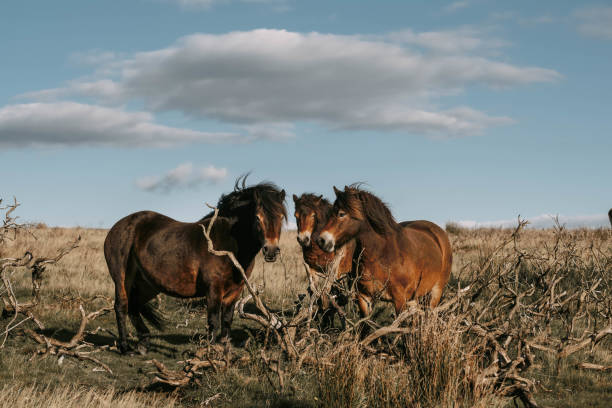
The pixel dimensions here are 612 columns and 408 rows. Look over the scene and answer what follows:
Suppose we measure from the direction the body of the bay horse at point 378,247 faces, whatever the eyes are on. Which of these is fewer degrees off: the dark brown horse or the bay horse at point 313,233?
the dark brown horse

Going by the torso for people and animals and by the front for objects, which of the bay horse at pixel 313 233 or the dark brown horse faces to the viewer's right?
the dark brown horse

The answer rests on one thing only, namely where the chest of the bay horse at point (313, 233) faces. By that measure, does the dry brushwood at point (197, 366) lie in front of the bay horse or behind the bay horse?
in front

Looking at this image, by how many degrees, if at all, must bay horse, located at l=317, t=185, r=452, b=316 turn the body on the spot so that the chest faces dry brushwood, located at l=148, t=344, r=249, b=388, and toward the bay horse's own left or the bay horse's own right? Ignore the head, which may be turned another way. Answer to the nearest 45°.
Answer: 0° — it already faces it

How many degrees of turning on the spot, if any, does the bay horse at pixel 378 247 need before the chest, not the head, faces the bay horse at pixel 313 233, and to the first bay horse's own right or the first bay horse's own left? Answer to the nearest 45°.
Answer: approximately 90° to the first bay horse's own right

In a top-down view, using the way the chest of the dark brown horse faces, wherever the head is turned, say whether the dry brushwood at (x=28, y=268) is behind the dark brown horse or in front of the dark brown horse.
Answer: behind

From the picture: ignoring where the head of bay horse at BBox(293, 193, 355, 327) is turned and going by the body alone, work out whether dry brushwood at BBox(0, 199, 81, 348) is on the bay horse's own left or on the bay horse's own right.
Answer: on the bay horse's own right

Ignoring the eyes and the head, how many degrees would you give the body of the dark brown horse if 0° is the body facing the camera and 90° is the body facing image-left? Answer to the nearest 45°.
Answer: approximately 270°

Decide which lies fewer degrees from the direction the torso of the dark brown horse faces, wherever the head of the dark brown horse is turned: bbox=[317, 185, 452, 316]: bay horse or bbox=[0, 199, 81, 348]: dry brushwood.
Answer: the bay horse

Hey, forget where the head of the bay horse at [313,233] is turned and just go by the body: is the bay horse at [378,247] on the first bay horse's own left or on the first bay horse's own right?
on the first bay horse's own left
